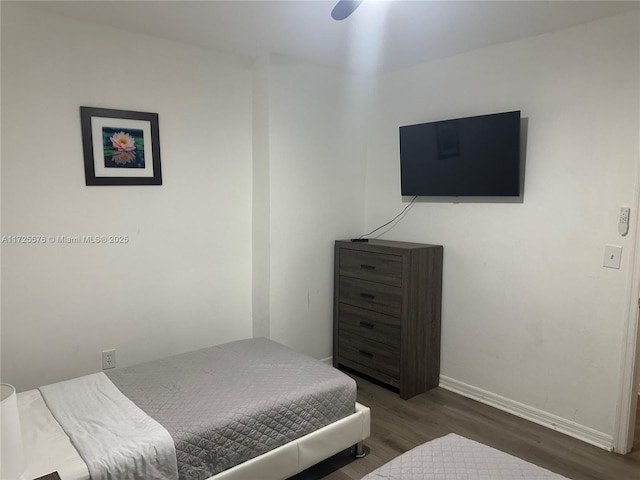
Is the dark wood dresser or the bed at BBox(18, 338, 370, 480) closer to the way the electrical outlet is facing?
the bed

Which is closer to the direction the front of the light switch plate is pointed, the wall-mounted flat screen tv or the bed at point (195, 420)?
the bed

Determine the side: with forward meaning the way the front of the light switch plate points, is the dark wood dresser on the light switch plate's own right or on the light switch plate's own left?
on the light switch plate's own right

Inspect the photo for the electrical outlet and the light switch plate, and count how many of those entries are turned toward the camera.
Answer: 2

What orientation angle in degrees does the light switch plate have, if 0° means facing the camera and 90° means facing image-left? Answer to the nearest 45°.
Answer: approximately 0°

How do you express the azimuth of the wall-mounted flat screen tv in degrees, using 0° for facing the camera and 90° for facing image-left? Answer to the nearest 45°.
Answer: approximately 45°

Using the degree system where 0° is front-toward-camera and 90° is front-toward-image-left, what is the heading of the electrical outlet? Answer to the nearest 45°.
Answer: approximately 0°

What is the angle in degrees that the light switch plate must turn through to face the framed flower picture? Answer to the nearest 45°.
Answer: approximately 45° to its right

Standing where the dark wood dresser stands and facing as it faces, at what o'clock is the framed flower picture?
The framed flower picture is roughly at 1 o'clock from the dark wood dresser.

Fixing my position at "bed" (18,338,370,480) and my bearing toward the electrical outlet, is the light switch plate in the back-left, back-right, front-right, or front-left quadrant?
back-right
